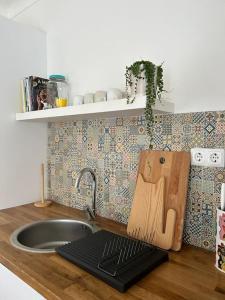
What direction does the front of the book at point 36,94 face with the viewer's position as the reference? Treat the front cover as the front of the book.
facing the viewer and to the right of the viewer

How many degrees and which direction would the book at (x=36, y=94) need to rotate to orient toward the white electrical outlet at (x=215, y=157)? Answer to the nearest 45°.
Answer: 0° — it already faces it

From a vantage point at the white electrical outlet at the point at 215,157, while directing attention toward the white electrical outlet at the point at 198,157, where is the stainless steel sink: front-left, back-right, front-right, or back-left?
front-left

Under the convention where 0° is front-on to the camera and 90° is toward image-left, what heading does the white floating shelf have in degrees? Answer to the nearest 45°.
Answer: approximately 45°

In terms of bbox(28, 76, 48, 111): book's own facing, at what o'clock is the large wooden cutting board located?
The large wooden cutting board is roughly at 12 o'clock from the book.
